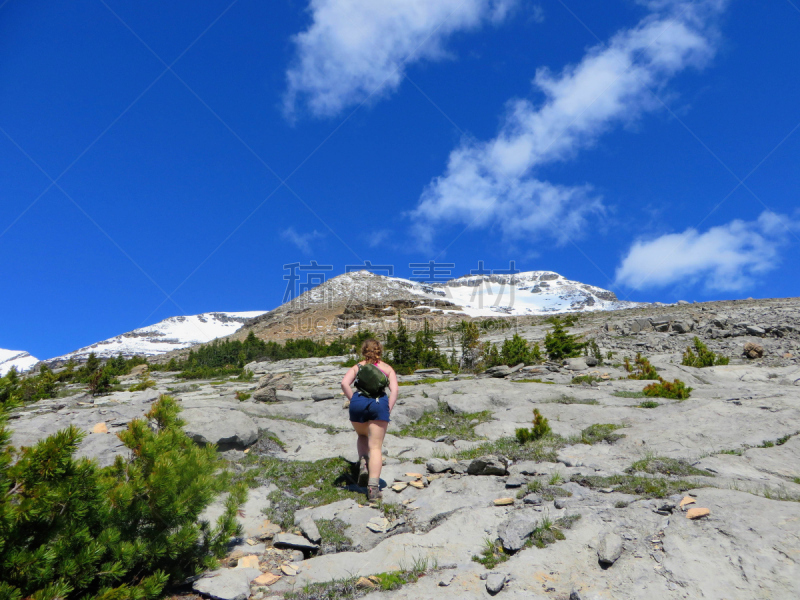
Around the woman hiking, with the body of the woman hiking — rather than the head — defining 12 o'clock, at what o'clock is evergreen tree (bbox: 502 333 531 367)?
The evergreen tree is roughly at 1 o'clock from the woman hiking.

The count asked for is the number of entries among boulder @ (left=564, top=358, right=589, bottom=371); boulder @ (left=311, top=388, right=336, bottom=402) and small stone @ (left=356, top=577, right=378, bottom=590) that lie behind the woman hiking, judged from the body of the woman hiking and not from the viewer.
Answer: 1

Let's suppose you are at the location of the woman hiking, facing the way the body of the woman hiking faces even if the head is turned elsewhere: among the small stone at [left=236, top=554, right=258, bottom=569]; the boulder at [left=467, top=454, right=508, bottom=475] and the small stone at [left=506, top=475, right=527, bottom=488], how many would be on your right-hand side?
2

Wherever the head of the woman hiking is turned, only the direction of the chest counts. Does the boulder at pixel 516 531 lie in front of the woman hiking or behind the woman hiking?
behind

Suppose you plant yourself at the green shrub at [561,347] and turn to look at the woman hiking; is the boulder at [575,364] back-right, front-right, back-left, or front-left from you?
front-left

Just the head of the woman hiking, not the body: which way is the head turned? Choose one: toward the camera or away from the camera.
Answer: away from the camera

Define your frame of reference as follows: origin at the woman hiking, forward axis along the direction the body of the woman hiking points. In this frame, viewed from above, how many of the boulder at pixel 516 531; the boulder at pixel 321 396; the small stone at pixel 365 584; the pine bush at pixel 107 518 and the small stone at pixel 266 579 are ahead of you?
1

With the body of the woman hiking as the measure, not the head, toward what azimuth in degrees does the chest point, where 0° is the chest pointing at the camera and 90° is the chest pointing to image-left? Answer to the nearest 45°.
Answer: approximately 180°

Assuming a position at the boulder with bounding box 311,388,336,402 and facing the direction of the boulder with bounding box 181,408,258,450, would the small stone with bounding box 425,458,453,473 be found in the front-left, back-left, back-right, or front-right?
front-left

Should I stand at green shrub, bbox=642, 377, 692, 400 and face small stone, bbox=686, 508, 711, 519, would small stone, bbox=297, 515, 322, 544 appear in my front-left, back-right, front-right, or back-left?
front-right

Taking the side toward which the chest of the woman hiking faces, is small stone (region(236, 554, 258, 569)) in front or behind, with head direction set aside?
behind

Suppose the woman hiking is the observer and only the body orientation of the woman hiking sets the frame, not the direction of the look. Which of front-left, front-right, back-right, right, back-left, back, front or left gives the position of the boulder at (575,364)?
front-right

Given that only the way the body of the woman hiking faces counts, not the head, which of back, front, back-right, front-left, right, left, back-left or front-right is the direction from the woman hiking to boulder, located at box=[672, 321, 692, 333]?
front-right

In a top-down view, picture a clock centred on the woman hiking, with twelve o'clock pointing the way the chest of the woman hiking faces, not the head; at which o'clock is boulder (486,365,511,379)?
The boulder is roughly at 1 o'clock from the woman hiking.

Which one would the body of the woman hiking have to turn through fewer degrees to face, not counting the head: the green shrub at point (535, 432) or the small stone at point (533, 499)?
the green shrub

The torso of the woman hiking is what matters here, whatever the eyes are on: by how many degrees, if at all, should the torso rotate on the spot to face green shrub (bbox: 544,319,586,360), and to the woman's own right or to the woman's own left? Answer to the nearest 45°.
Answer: approximately 45° to the woman's own right

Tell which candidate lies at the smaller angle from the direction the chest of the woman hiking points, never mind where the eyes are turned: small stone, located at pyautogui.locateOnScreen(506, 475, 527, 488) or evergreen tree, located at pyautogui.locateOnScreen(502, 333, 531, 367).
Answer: the evergreen tree

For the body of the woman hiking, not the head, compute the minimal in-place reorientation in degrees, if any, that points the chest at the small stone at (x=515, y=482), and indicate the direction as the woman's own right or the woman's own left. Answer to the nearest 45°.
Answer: approximately 90° to the woman's own right

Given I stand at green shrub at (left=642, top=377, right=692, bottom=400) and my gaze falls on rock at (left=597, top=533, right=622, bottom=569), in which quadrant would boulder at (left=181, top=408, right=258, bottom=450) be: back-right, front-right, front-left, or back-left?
front-right

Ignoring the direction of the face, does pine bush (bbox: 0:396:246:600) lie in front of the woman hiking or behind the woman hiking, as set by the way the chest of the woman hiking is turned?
behind
